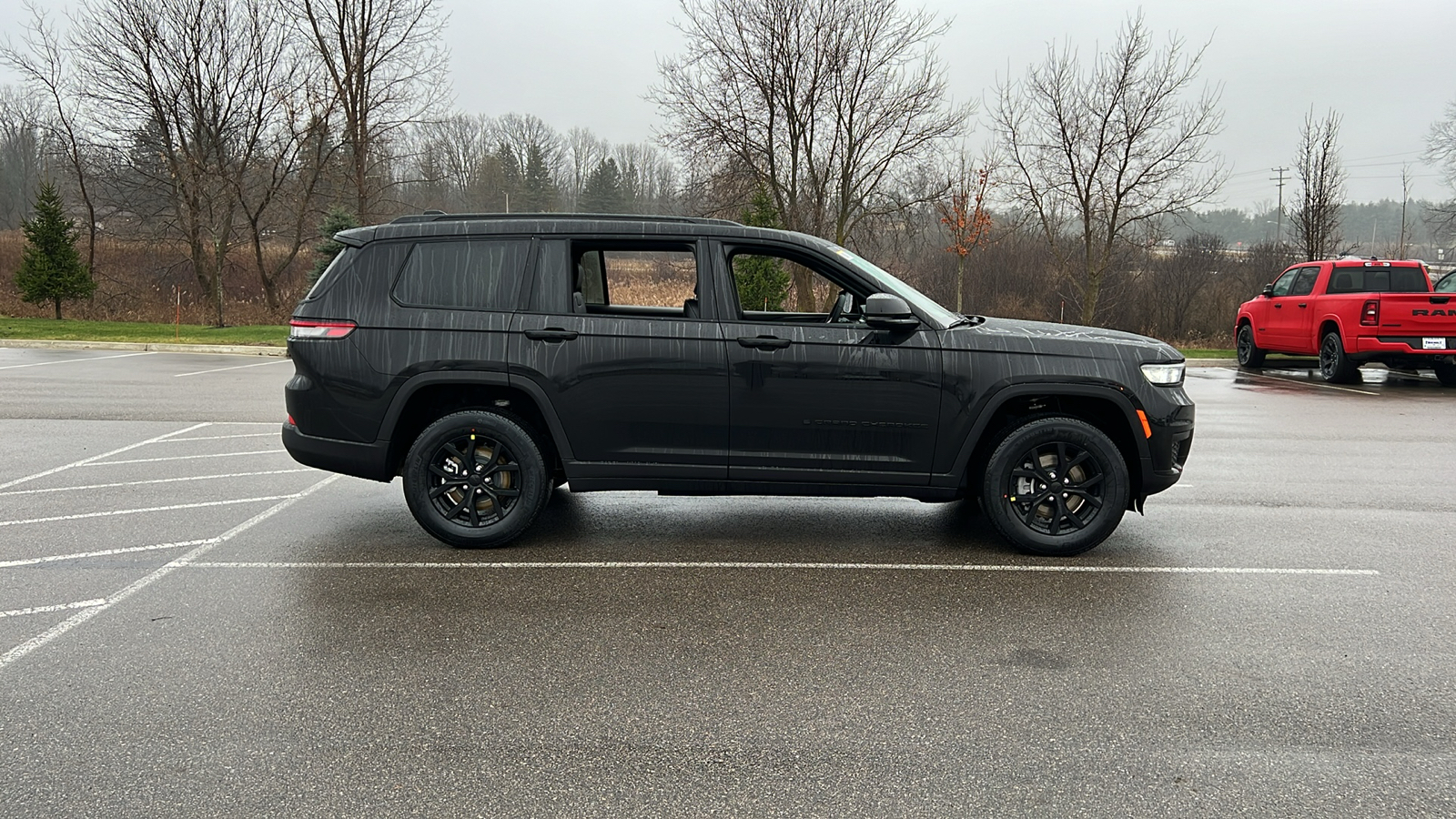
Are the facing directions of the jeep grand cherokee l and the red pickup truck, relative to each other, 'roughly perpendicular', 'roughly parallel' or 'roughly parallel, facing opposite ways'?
roughly perpendicular

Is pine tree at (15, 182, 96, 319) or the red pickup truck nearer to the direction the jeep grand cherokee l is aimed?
the red pickup truck

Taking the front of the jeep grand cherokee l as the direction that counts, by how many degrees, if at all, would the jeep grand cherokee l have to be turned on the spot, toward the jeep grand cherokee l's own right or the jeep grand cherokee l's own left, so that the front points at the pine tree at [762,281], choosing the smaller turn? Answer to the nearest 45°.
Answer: approximately 90° to the jeep grand cherokee l's own left

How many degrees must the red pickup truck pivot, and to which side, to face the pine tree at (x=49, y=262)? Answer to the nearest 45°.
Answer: approximately 45° to its left

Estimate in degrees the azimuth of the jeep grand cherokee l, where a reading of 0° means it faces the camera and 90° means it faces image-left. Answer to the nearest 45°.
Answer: approximately 270°

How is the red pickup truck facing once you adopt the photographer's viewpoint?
facing away from the viewer and to the left of the viewer

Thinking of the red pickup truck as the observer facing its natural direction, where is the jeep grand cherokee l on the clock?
The jeep grand cherokee l is roughly at 8 o'clock from the red pickup truck.

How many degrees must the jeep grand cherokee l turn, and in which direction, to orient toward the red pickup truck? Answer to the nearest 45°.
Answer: approximately 45° to its left

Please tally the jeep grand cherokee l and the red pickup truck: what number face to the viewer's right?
1
